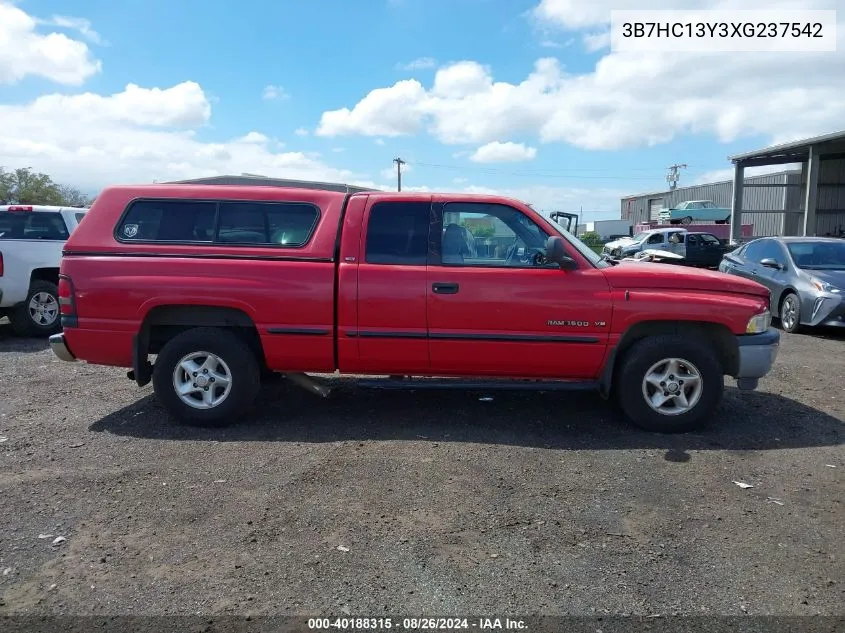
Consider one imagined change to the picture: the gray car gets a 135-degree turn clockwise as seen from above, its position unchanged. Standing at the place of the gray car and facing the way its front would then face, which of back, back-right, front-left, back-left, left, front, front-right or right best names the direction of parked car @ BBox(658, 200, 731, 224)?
right

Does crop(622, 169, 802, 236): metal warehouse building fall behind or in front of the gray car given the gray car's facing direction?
behind

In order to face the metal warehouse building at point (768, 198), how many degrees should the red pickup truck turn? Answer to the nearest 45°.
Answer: approximately 45° to its left

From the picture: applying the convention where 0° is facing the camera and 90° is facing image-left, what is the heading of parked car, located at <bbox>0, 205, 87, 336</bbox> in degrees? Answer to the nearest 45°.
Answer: approximately 225°

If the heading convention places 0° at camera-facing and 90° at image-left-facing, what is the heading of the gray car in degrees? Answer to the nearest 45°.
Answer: approximately 315°

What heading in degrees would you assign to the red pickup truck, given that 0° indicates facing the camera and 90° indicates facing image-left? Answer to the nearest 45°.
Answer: approximately 270°

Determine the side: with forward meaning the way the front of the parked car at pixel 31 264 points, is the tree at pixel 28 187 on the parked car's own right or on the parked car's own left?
on the parked car's own left

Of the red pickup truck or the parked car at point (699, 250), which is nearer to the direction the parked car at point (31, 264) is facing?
the parked car

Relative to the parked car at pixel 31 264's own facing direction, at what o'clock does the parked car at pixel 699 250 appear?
the parked car at pixel 699 250 is roughly at 1 o'clock from the parked car at pixel 31 264.
